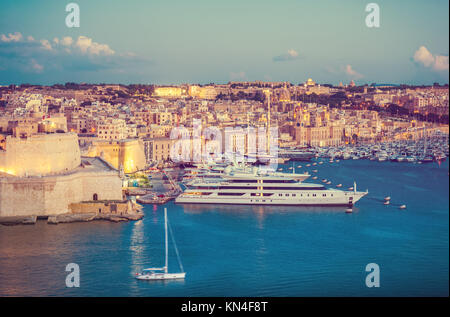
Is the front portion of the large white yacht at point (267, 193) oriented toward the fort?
no

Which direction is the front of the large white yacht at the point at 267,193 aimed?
to the viewer's right

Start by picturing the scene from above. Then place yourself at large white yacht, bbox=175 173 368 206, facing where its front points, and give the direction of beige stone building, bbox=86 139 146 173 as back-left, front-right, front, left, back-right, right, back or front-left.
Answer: back-left
